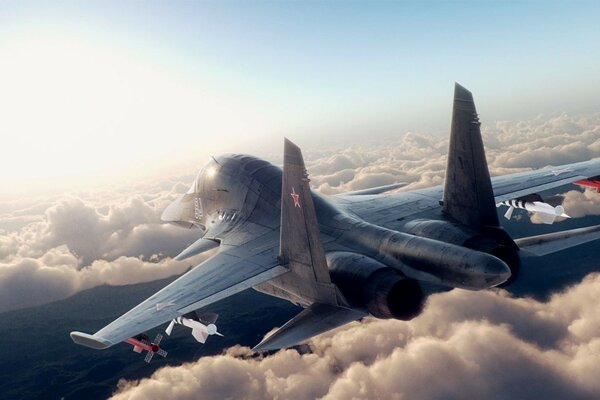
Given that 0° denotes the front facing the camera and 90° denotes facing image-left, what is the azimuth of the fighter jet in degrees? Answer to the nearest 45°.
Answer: approximately 135°

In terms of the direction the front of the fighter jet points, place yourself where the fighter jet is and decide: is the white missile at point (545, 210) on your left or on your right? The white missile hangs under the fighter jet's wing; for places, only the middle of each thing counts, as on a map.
on your right

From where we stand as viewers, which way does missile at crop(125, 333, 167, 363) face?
facing away from the viewer and to the left of the viewer
